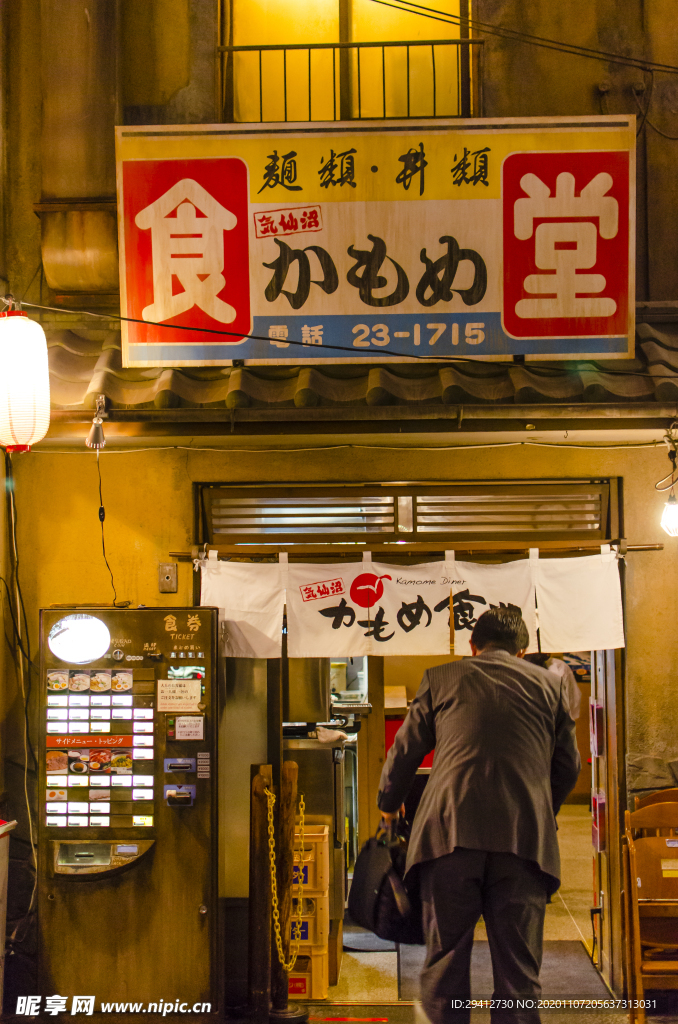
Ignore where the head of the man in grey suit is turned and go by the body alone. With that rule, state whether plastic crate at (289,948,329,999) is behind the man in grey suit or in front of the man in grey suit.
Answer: in front

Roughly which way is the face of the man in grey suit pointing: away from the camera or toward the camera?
away from the camera

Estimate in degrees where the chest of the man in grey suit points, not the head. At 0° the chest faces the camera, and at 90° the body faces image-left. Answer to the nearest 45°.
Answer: approximately 180°

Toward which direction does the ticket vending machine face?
toward the camera

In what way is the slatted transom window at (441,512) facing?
toward the camera

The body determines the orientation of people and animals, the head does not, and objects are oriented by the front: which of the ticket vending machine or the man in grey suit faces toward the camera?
the ticket vending machine

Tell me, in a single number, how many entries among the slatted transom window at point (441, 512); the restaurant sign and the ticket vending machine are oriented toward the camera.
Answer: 3

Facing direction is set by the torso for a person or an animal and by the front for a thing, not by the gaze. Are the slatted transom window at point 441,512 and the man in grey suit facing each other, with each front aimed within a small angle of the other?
yes

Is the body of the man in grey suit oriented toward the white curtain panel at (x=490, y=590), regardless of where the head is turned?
yes
